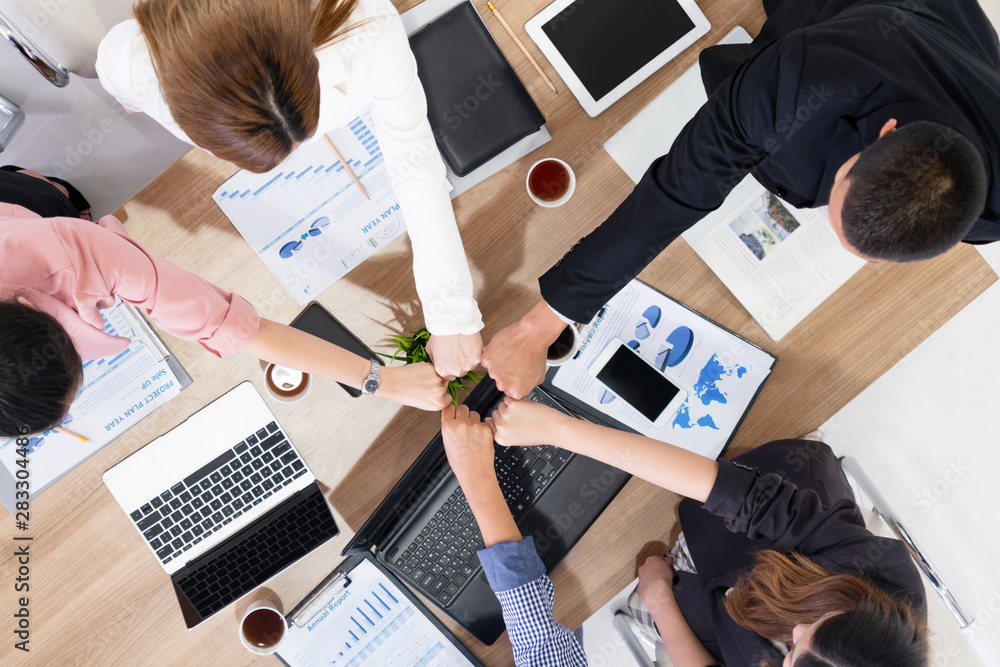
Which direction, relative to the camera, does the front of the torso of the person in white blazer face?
toward the camera

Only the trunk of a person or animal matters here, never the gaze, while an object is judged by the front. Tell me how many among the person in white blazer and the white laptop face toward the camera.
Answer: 1

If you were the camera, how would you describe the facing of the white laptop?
facing away from the viewer and to the left of the viewer

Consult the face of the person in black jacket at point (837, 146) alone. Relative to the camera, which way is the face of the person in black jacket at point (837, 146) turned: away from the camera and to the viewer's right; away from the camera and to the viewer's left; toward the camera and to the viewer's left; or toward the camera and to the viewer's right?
toward the camera and to the viewer's left
